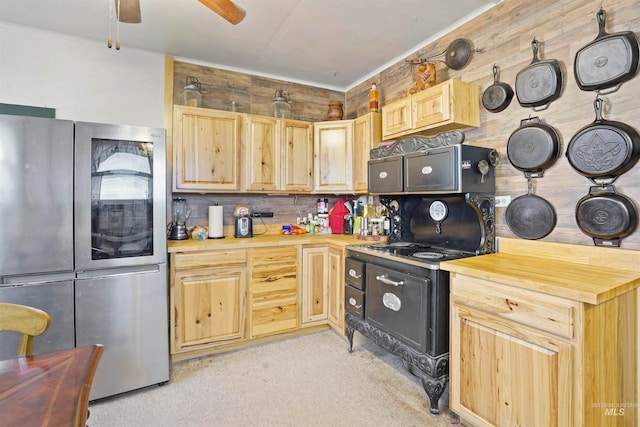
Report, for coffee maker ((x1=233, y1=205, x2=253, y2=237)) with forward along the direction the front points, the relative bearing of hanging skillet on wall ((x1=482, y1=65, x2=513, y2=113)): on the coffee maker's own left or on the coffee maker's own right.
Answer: on the coffee maker's own left

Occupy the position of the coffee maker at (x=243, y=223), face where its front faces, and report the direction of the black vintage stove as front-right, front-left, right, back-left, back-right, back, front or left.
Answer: front-left

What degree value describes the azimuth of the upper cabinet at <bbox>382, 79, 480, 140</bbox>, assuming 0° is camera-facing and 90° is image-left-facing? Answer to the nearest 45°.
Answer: approximately 45°

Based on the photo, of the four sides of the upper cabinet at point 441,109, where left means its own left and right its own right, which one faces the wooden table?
front

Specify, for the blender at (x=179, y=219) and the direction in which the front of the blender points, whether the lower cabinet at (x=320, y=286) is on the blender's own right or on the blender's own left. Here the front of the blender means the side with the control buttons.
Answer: on the blender's own left

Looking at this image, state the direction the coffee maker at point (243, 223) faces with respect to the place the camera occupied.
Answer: facing the viewer

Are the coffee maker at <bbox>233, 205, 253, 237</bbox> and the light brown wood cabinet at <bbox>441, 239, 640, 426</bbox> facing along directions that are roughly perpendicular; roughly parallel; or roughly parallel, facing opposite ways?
roughly perpendicular

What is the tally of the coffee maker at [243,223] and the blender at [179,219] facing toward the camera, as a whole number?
2

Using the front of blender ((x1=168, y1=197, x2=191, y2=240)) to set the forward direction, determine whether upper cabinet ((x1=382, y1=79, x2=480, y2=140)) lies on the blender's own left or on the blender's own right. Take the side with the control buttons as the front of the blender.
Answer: on the blender's own left

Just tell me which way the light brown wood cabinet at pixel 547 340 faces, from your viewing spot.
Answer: facing the viewer and to the left of the viewer
